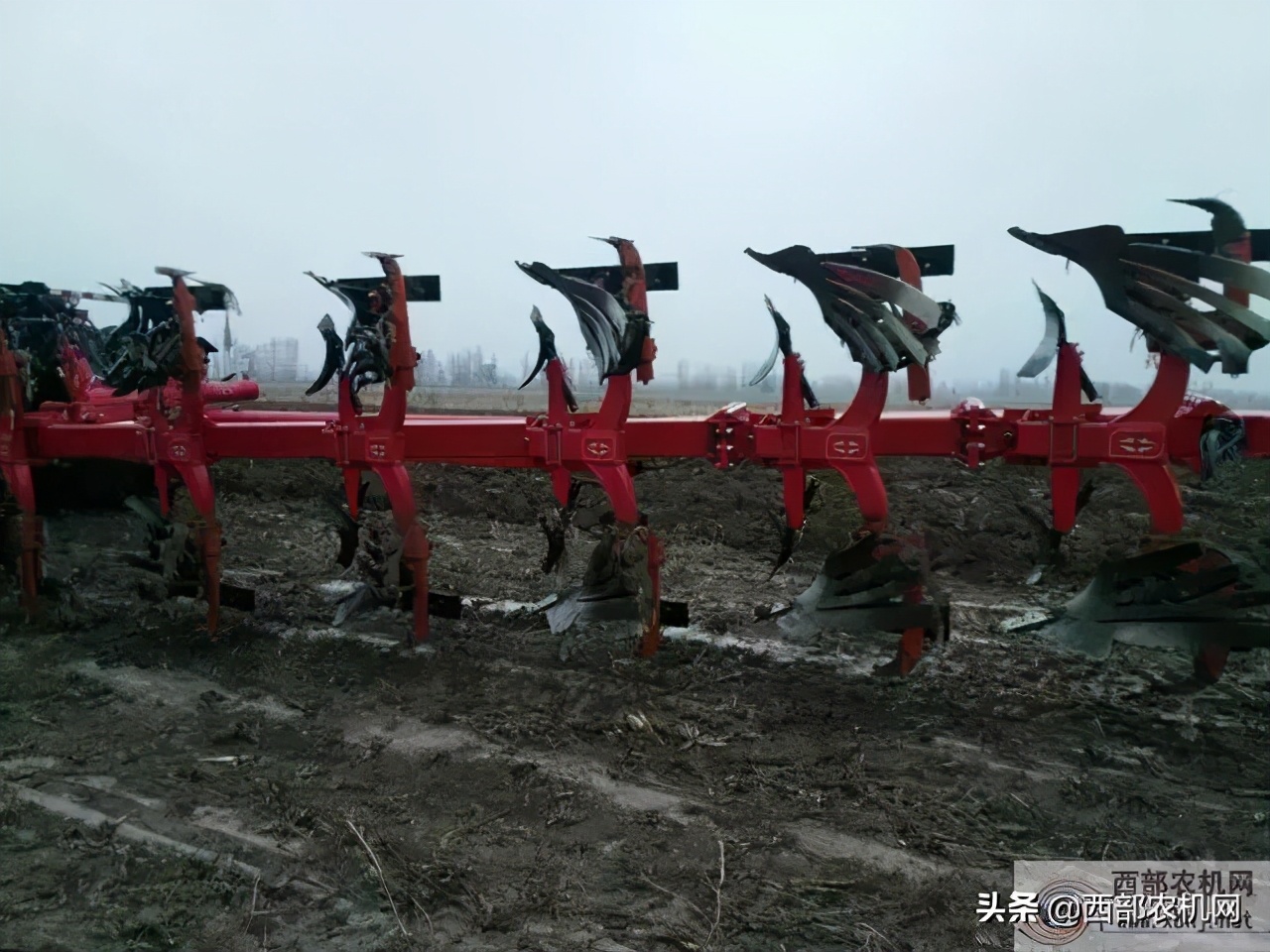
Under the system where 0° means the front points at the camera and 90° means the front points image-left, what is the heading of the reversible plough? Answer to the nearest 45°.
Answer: approximately 90°
